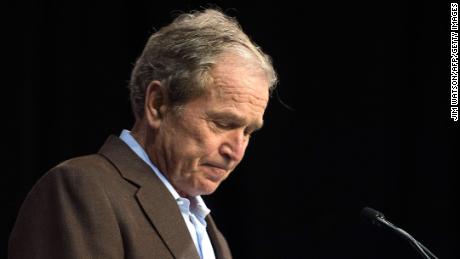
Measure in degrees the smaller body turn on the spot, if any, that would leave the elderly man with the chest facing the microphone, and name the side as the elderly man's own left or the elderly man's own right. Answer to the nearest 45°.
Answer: approximately 45° to the elderly man's own left

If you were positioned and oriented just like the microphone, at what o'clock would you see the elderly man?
The elderly man is roughly at 12 o'clock from the microphone.

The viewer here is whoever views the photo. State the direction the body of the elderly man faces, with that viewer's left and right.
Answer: facing the viewer and to the right of the viewer

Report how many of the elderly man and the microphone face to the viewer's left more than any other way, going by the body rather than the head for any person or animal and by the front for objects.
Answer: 1

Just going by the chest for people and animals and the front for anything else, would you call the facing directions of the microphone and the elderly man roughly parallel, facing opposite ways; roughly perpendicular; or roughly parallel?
roughly parallel, facing opposite ways

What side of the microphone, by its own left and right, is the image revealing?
left
